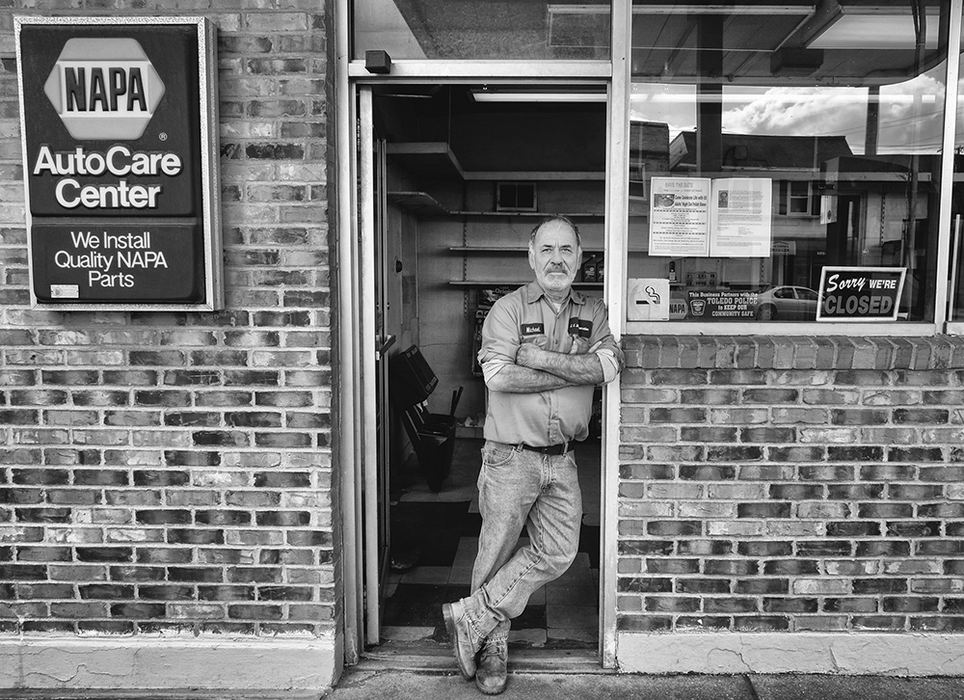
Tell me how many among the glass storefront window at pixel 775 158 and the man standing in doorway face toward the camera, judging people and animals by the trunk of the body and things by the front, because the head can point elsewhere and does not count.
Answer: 2

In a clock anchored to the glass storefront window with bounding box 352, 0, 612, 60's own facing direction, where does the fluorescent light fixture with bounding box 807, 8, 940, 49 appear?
The fluorescent light fixture is roughly at 9 o'clock from the glass storefront window.

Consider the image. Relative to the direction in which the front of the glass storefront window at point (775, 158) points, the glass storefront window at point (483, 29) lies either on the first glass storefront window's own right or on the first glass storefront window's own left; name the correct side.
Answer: on the first glass storefront window's own right

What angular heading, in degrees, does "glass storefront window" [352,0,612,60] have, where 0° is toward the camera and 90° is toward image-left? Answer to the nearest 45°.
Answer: approximately 0°

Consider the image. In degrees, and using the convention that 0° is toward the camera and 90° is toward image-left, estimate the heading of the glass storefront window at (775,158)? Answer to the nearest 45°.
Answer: approximately 0°
